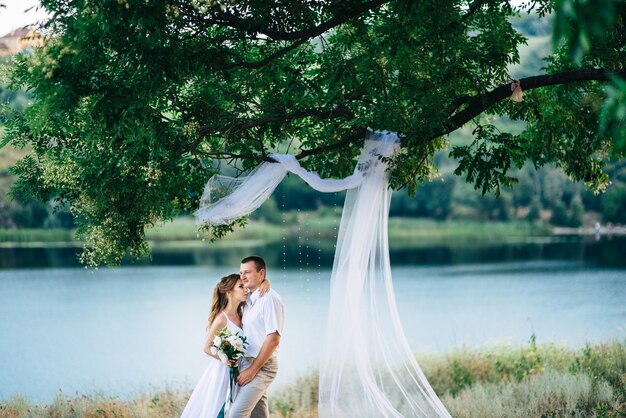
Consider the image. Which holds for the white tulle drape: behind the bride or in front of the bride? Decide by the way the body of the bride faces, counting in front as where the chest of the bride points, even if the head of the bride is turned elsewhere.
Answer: in front

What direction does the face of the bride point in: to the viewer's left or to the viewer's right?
to the viewer's right

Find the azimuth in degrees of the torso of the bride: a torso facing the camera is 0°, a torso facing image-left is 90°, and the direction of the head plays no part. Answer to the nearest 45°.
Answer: approximately 270°
